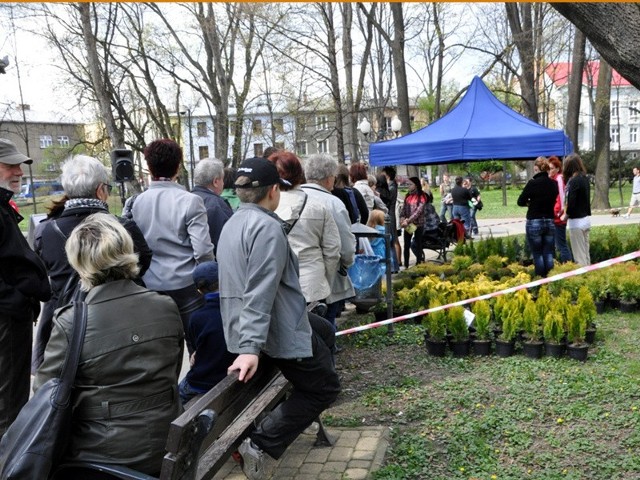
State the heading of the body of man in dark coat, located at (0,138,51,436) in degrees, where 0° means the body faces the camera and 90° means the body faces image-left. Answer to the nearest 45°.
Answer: approximately 270°

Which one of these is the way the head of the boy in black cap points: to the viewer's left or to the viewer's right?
to the viewer's right

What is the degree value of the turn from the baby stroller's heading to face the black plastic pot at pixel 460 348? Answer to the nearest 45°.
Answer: approximately 90° to its right

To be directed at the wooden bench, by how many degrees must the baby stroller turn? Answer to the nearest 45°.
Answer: approximately 90° to its right

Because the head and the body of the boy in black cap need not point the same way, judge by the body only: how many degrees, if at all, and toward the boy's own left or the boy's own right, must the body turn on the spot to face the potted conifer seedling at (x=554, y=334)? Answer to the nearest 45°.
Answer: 0° — they already face it

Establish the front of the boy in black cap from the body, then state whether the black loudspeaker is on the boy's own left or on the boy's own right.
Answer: on the boy's own left

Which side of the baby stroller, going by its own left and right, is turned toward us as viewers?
right

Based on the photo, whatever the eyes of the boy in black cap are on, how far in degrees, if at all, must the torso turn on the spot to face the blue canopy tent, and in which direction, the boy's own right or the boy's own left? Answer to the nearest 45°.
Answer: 0° — they already face it

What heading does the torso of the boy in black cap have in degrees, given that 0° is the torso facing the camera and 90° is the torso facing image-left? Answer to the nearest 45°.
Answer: approximately 225°
